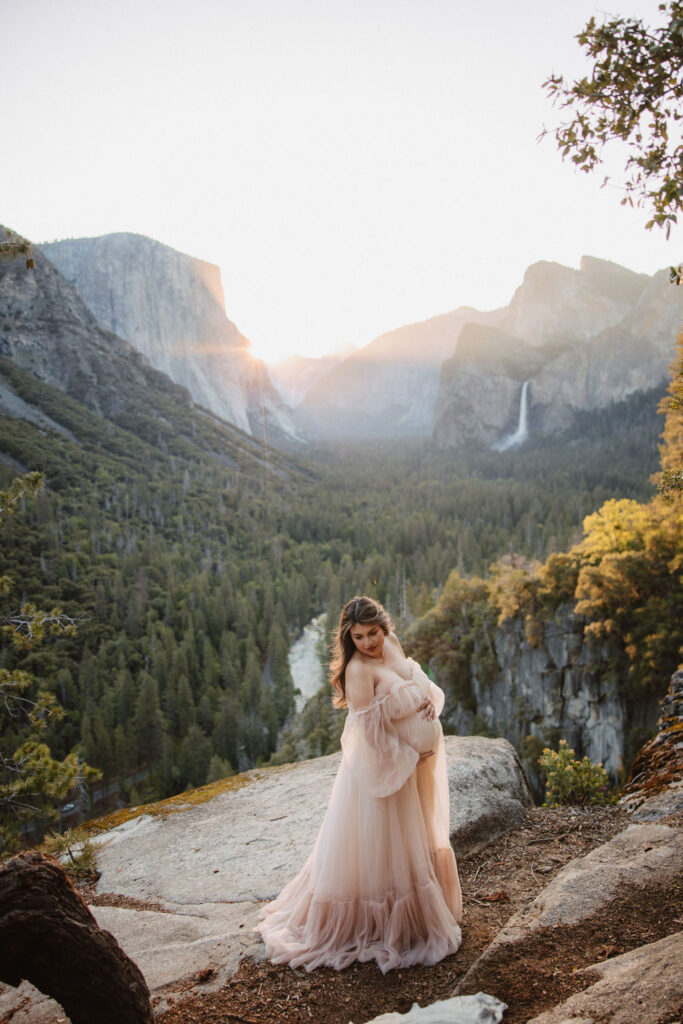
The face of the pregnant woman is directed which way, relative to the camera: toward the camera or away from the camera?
toward the camera

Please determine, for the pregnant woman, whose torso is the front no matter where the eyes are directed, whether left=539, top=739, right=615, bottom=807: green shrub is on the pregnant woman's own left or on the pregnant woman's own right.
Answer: on the pregnant woman's own left

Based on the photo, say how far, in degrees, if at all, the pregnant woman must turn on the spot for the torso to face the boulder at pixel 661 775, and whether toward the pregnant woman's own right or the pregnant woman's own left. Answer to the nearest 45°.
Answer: approximately 90° to the pregnant woman's own left

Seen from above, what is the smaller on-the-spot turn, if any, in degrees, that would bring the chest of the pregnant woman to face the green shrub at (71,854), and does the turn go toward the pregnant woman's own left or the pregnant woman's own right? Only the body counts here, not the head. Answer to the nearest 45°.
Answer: approximately 180°

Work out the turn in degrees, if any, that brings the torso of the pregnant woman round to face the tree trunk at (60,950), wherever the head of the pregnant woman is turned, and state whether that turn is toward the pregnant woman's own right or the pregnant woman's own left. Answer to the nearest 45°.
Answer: approximately 90° to the pregnant woman's own right

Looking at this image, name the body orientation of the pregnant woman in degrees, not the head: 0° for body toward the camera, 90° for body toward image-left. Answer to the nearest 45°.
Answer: approximately 315°
